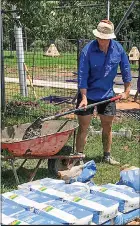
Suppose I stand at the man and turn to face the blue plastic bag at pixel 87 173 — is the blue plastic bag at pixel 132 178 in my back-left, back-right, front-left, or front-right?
front-left

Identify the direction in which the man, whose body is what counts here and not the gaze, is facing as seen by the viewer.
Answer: toward the camera

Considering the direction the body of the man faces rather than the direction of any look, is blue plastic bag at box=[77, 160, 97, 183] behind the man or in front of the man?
in front

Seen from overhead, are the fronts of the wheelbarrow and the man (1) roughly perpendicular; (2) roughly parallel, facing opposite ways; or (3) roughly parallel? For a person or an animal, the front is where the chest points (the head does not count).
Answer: roughly perpendicular

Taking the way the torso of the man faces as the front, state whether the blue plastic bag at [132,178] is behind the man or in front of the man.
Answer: in front
